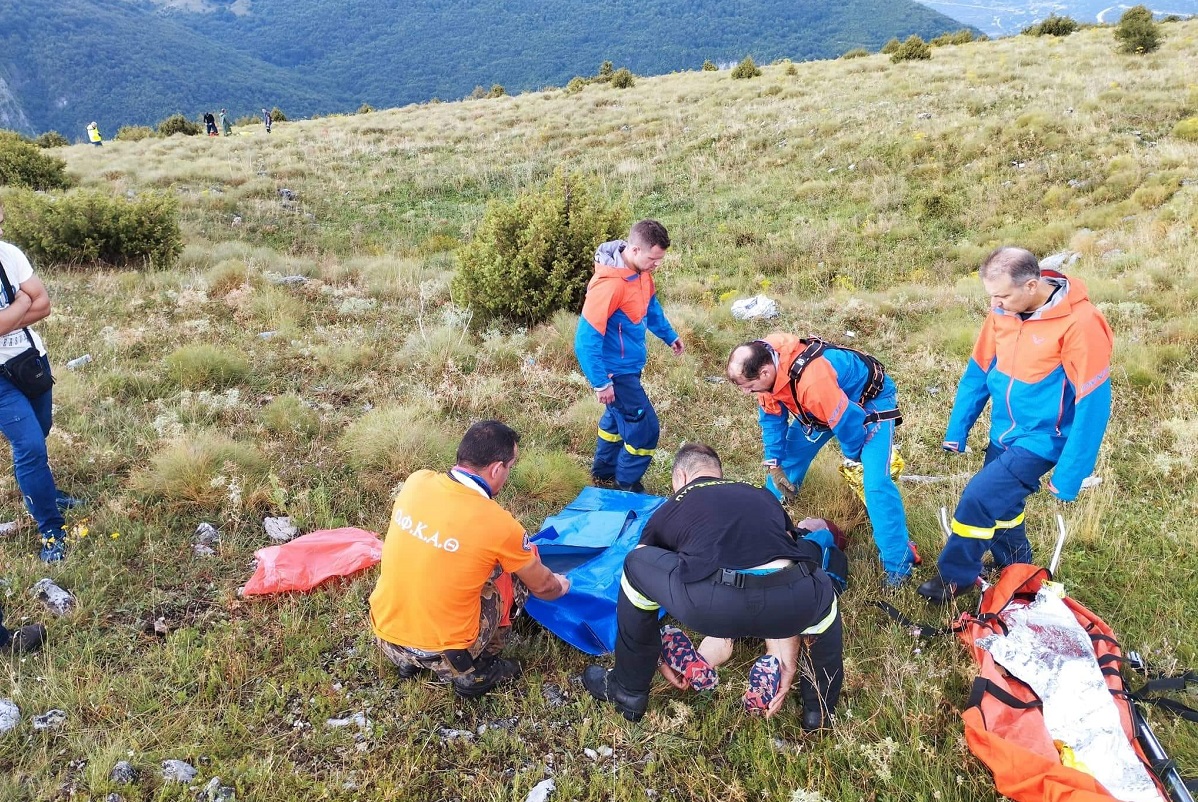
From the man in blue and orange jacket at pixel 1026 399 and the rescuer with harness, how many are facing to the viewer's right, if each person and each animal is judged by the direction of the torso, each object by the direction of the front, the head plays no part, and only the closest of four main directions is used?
0

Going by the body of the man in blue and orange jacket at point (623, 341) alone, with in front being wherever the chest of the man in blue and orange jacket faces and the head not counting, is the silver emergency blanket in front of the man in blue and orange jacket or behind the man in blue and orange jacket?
in front

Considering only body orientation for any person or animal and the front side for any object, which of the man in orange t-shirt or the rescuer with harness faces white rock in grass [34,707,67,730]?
the rescuer with harness

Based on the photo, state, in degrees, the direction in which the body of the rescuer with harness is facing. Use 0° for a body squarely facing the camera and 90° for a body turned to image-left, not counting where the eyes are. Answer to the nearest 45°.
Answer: approximately 45°

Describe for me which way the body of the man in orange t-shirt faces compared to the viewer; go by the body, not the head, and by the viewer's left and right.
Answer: facing away from the viewer and to the right of the viewer

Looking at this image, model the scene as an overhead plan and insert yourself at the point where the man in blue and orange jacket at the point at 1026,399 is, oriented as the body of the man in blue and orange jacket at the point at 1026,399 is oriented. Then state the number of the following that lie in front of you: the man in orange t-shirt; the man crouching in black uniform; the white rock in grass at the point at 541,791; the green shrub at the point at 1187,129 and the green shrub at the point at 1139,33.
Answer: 3

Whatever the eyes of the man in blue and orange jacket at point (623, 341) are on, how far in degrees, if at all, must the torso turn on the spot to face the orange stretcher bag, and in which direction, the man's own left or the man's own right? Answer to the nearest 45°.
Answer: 0° — they already face it

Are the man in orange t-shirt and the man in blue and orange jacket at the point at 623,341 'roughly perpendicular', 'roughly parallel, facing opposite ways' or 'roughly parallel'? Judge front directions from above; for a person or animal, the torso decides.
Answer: roughly perpendicular

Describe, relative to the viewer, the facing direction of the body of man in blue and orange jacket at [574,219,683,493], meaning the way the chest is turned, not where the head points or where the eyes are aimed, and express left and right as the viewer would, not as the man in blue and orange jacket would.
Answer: facing the viewer and to the right of the viewer

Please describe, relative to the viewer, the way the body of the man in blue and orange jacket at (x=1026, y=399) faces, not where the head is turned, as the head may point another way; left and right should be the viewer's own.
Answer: facing the viewer and to the left of the viewer

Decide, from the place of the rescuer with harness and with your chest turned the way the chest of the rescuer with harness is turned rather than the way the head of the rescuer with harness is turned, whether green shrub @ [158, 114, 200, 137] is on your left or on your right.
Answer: on your right

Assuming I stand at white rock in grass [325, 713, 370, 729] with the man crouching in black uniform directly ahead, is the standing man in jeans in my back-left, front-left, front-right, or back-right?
back-left

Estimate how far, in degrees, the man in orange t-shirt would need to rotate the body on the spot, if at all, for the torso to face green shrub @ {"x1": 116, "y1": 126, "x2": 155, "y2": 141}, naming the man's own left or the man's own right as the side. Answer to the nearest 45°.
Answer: approximately 45° to the man's own left

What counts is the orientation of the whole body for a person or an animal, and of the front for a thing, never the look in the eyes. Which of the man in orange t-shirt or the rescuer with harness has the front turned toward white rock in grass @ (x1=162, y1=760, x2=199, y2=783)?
the rescuer with harness

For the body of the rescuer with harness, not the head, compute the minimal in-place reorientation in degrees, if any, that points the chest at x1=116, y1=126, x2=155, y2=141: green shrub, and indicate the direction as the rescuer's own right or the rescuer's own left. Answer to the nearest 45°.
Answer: approximately 90° to the rescuer's own right

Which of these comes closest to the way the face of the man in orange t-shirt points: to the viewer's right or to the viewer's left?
to the viewer's right
